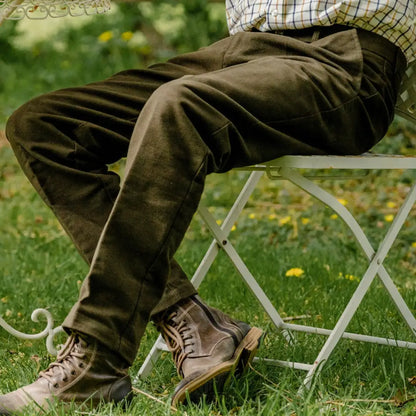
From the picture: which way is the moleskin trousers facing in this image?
to the viewer's left

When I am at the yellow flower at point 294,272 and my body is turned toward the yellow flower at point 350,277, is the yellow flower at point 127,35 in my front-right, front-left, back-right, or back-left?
back-left

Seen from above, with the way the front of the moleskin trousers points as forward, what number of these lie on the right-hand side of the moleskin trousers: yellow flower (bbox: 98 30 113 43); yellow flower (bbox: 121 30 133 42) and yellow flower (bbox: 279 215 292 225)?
3

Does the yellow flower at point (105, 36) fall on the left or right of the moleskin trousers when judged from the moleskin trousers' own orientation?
on its right

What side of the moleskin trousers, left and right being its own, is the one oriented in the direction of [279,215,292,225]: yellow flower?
right
